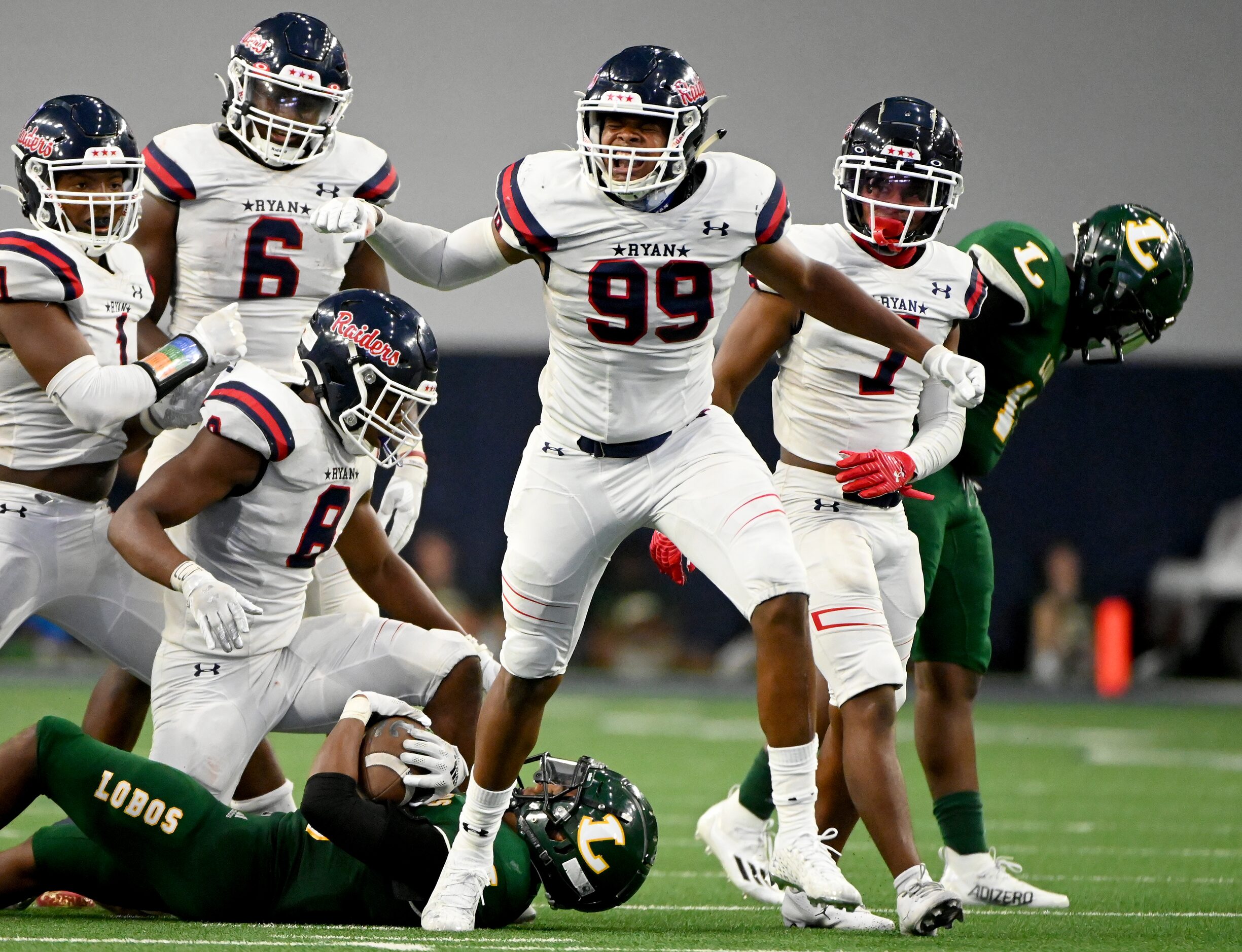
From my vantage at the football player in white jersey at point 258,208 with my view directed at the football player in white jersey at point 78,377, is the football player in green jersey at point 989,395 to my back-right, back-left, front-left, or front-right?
back-left

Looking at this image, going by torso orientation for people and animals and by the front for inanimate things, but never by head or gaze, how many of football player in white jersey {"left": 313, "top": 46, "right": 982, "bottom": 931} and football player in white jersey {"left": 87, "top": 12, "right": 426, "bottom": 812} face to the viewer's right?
0

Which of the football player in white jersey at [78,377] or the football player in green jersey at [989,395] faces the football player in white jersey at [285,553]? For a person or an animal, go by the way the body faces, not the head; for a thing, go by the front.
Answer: the football player in white jersey at [78,377]

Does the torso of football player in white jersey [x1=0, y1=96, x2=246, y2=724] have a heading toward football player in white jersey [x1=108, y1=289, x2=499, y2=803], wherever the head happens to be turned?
yes

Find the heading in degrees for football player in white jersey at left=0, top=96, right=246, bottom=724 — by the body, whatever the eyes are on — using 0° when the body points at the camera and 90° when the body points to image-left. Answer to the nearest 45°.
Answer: approximately 315°

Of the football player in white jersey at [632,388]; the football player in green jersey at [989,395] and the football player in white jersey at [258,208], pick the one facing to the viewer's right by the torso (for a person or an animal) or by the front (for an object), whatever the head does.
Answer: the football player in green jersey

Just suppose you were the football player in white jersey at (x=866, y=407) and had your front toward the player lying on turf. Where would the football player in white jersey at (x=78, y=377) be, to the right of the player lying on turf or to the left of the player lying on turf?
right

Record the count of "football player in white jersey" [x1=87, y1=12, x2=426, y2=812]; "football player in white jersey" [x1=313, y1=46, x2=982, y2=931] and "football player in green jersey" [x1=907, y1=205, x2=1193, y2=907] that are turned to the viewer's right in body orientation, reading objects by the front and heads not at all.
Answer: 1
